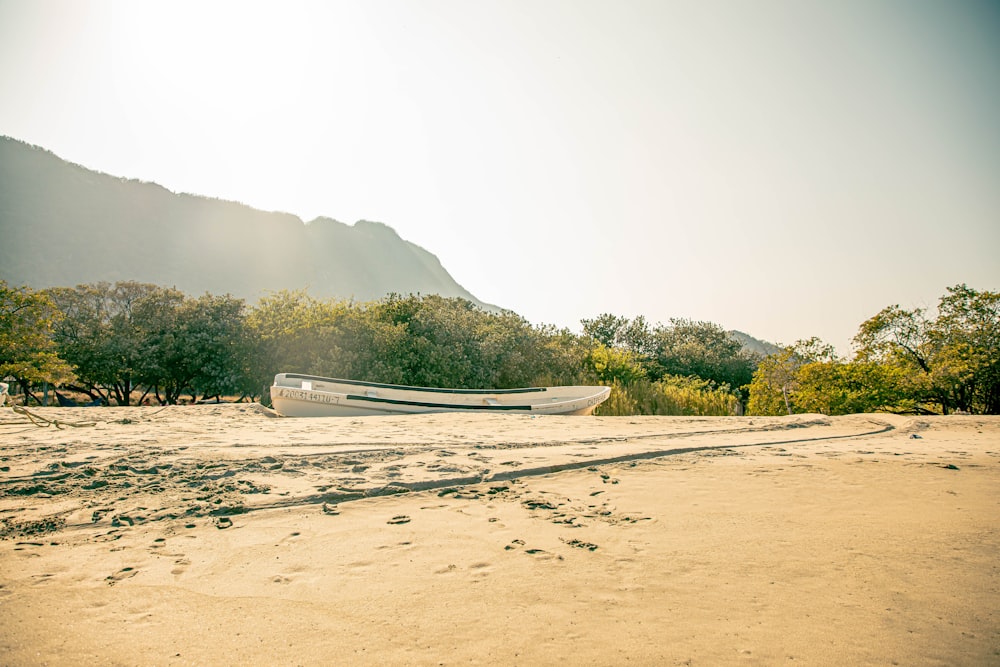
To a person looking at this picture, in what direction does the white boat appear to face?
facing to the right of the viewer

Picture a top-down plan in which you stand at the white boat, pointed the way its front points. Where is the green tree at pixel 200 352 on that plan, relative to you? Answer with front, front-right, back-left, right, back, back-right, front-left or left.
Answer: back-left

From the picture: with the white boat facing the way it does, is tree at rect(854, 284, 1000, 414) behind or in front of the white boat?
in front

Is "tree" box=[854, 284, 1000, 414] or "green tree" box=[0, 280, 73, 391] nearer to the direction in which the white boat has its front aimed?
the tree

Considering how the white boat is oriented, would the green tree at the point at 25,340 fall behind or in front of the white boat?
behind

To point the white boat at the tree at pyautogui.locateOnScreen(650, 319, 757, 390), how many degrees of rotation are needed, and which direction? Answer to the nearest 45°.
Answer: approximately 45° to its left

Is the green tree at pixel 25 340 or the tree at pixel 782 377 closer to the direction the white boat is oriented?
the tree

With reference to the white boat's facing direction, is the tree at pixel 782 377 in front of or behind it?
in front

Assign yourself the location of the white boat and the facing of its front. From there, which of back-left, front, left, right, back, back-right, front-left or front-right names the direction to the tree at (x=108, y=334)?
back-left
